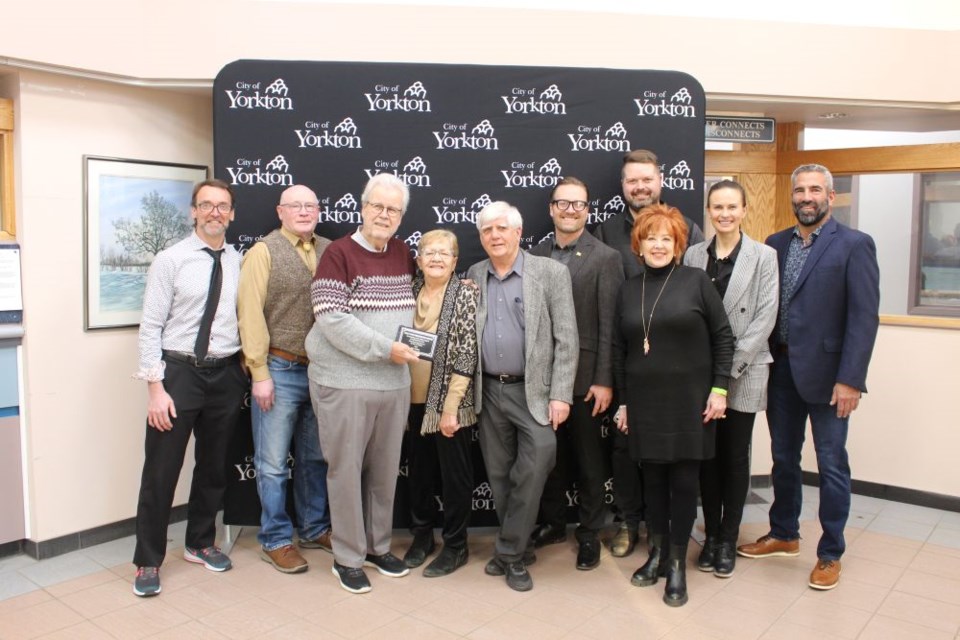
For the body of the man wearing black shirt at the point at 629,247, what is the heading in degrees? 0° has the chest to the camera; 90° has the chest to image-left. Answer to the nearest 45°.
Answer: approximately 0°

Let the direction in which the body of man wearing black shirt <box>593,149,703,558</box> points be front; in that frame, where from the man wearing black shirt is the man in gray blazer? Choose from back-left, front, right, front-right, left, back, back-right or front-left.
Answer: front-right

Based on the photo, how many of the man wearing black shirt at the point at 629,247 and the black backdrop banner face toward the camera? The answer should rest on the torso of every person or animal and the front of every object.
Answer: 2

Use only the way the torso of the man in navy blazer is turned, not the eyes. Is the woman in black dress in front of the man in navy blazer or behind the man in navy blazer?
in front
